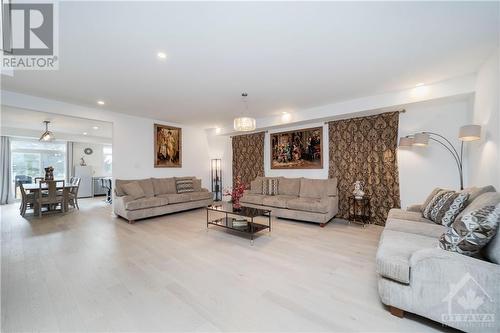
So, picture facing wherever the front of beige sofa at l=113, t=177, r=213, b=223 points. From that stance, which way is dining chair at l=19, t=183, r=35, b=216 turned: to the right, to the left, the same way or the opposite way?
to the left

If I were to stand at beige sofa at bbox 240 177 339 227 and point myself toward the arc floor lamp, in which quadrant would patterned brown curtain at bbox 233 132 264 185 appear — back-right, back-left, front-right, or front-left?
back-left

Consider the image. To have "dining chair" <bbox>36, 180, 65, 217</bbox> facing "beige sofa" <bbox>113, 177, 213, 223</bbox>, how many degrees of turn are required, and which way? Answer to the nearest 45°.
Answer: approximately 135° to its right

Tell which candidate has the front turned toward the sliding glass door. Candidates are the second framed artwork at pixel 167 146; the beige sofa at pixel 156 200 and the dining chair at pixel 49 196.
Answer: the dining chair

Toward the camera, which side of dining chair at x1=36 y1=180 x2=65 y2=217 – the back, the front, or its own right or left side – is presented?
back

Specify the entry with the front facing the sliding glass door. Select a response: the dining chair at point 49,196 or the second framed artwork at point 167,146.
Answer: the dining chair

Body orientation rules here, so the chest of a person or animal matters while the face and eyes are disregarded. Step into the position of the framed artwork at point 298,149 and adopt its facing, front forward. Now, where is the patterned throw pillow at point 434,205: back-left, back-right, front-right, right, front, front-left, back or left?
left

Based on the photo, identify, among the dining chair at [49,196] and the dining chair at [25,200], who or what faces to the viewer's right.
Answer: the dining chair at [25,200]

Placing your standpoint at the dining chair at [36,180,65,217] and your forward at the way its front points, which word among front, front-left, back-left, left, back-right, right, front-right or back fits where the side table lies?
back-right

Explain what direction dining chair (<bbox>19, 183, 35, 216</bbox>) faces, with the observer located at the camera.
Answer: facing to the right of the viewer

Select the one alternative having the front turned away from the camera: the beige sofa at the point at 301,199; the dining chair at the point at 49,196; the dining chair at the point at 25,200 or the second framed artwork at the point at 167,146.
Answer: the dining chair at the point at 49,196
